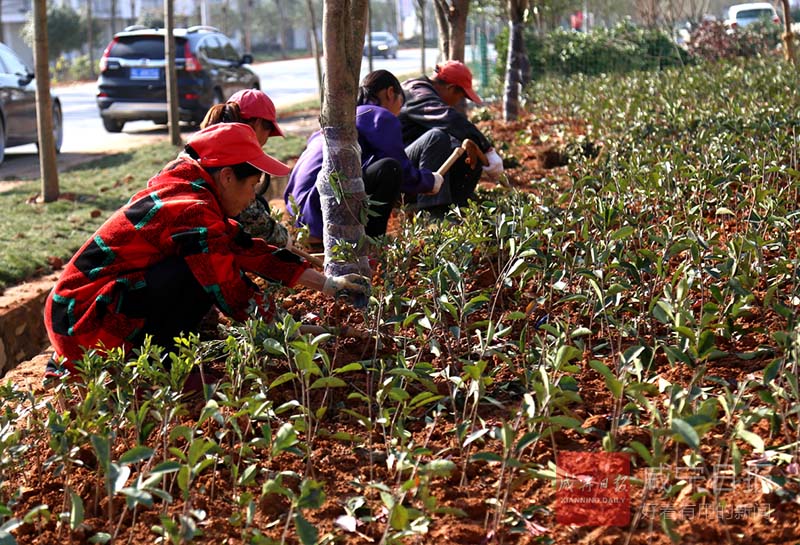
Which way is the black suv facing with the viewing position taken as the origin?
facing away from the viewer and to the right of the viewer

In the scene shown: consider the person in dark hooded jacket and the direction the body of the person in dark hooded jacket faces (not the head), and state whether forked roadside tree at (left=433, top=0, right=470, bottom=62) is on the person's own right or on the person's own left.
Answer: on the person's own left

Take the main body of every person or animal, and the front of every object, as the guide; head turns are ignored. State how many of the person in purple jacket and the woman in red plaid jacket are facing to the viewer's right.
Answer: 2

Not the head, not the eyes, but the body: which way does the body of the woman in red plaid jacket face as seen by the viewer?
to the viewer's right

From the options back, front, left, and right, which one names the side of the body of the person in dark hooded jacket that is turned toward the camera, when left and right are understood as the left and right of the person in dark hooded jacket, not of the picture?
right

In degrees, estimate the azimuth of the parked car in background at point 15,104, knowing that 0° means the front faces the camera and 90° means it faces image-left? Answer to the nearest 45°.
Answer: approximately 225°

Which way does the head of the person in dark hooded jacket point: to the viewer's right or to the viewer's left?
to the viewer's right

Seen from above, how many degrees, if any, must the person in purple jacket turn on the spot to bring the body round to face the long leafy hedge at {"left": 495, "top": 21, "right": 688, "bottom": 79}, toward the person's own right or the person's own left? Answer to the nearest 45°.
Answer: approximately 90° to the person's own left

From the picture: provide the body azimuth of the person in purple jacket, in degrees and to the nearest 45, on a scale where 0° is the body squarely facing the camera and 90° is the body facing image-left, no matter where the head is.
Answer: approximately 270°

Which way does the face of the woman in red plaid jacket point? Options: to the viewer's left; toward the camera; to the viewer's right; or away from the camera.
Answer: to the viewer's right

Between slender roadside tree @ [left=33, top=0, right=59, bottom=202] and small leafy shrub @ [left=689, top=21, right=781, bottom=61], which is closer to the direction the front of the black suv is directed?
the small leafy shrub

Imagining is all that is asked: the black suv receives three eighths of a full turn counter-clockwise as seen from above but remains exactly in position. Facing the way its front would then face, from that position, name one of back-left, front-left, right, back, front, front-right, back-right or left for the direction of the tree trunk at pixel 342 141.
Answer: left

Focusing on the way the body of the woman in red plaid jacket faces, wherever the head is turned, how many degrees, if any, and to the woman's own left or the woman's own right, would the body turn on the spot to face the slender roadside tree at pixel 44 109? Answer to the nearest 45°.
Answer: approximately 90° to the woman's own left
